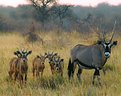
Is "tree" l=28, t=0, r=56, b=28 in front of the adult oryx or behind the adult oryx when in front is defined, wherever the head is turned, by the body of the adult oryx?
behind

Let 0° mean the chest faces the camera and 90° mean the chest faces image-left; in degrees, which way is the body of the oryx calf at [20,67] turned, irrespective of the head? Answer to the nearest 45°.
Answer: approximately 315°

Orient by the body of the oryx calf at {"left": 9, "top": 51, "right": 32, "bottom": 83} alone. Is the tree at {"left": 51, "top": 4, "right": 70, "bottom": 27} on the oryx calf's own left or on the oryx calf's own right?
on the oryx calf's own left

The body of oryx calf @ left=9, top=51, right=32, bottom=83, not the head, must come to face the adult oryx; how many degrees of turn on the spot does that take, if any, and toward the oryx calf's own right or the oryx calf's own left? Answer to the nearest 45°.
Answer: approximately 45° to the oryx calf's own left

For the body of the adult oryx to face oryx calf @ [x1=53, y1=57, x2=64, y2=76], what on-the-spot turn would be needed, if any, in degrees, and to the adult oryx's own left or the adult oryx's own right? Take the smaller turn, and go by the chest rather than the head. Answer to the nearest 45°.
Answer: approximately 180°

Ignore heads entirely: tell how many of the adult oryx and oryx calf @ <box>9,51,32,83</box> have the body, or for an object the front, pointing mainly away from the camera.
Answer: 0

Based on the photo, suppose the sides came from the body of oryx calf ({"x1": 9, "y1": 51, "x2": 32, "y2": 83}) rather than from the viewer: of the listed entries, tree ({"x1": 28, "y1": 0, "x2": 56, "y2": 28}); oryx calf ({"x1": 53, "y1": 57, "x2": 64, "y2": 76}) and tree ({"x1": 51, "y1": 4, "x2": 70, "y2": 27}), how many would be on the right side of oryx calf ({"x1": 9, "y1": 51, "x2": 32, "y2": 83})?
0

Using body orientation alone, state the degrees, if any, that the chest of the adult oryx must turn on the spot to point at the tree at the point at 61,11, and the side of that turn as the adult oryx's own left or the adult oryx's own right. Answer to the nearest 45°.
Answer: approximately 135° to the adult oryx's own left

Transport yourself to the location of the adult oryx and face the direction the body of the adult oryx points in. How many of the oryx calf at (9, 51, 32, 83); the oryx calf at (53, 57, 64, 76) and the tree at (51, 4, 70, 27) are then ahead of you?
0

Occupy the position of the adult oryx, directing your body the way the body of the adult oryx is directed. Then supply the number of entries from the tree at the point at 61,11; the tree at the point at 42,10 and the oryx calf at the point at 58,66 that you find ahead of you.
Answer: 0

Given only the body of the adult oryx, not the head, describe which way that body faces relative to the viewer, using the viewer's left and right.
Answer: facing the viewer and to the right of the viewer

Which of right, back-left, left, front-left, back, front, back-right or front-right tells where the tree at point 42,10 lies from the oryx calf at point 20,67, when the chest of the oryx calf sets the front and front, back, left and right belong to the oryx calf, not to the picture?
back-left
